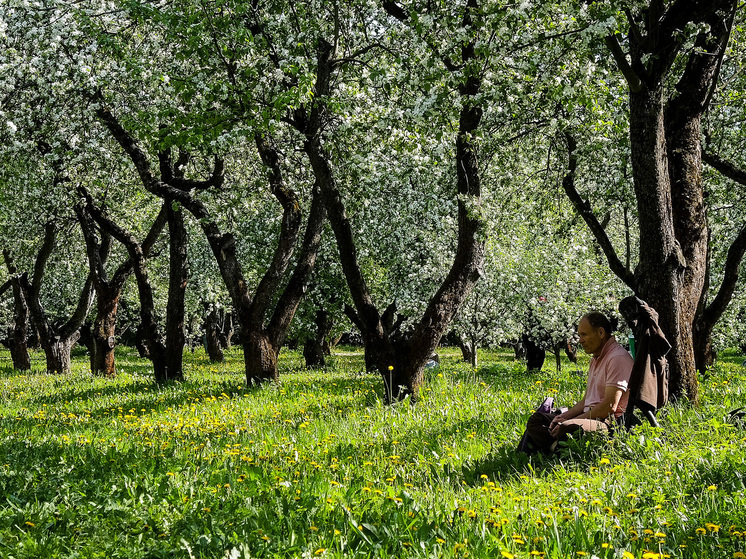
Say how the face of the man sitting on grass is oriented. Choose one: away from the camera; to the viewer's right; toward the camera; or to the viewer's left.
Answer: to the viewer's left

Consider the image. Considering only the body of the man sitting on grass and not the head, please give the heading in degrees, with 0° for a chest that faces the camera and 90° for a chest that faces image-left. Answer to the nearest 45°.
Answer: approximately 90°
